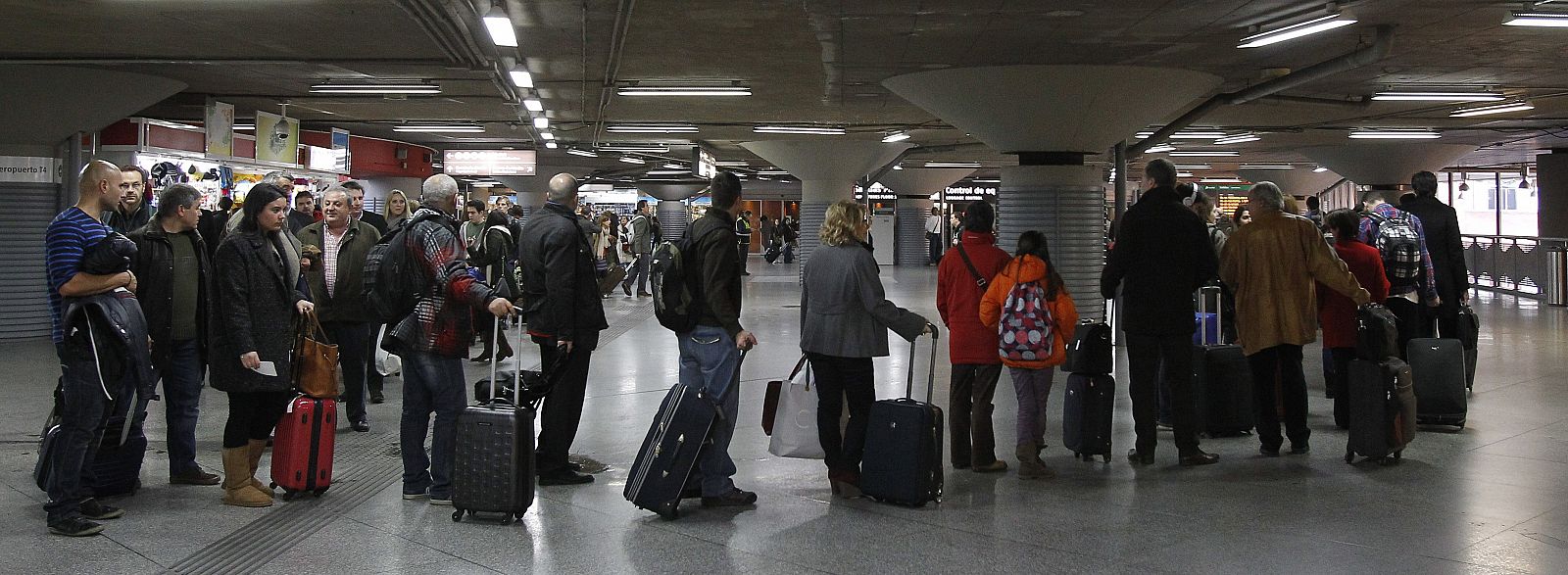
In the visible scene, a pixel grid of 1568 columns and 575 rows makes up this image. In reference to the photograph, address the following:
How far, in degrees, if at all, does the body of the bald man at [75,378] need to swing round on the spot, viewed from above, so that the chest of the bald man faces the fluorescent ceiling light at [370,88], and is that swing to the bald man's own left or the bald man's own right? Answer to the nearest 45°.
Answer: approximately 90° to the bald man's own left

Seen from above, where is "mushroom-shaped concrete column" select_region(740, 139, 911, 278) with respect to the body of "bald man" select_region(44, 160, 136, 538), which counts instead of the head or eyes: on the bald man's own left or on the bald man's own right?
on the bald man's own left

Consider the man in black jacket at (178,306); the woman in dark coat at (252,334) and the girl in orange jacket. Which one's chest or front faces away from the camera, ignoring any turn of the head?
the girl in orange jacket

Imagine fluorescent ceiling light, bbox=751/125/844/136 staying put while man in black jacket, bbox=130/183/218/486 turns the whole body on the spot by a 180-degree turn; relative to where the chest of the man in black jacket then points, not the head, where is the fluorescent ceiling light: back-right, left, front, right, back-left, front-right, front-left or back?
right

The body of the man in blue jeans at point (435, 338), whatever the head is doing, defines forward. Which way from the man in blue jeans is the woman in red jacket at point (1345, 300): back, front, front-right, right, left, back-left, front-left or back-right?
front-right

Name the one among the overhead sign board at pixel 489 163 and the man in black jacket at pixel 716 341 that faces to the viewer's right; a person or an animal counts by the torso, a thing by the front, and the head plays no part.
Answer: the man in black jacket

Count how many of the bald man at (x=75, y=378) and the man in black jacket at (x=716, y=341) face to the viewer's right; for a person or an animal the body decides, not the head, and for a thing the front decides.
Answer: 2

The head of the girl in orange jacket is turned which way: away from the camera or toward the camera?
away from the camera

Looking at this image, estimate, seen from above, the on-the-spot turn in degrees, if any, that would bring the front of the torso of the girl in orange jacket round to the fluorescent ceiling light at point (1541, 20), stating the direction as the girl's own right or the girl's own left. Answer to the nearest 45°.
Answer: approximately 45° to the girl's own right

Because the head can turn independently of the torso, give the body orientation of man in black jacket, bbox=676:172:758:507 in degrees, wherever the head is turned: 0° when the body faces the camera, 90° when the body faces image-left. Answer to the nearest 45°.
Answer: approximately 270°

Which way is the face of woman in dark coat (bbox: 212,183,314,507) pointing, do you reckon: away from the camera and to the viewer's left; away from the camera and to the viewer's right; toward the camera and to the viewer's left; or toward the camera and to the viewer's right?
toward the camera and to the viewer's right

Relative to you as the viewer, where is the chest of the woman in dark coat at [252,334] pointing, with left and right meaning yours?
facing the viewer and to the right of the viewer

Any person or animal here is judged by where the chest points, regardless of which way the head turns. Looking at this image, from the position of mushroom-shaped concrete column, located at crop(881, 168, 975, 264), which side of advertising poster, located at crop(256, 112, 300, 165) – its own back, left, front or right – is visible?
left

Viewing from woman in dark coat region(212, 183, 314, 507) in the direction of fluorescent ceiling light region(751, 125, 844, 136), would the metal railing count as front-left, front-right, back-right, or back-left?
front-right

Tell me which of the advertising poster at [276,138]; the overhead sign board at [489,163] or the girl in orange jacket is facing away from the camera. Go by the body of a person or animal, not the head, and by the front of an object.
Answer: the girl in orange jacket

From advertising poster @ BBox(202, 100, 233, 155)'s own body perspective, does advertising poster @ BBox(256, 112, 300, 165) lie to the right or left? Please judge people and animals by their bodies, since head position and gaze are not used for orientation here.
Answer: on its left
